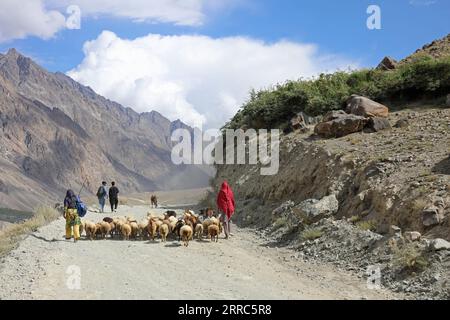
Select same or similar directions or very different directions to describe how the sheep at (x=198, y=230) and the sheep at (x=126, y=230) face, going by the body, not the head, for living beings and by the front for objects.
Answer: same or similar directions

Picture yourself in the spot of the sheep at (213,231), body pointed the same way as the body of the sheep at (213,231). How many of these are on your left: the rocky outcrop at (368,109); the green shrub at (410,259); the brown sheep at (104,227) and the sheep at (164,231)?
2
